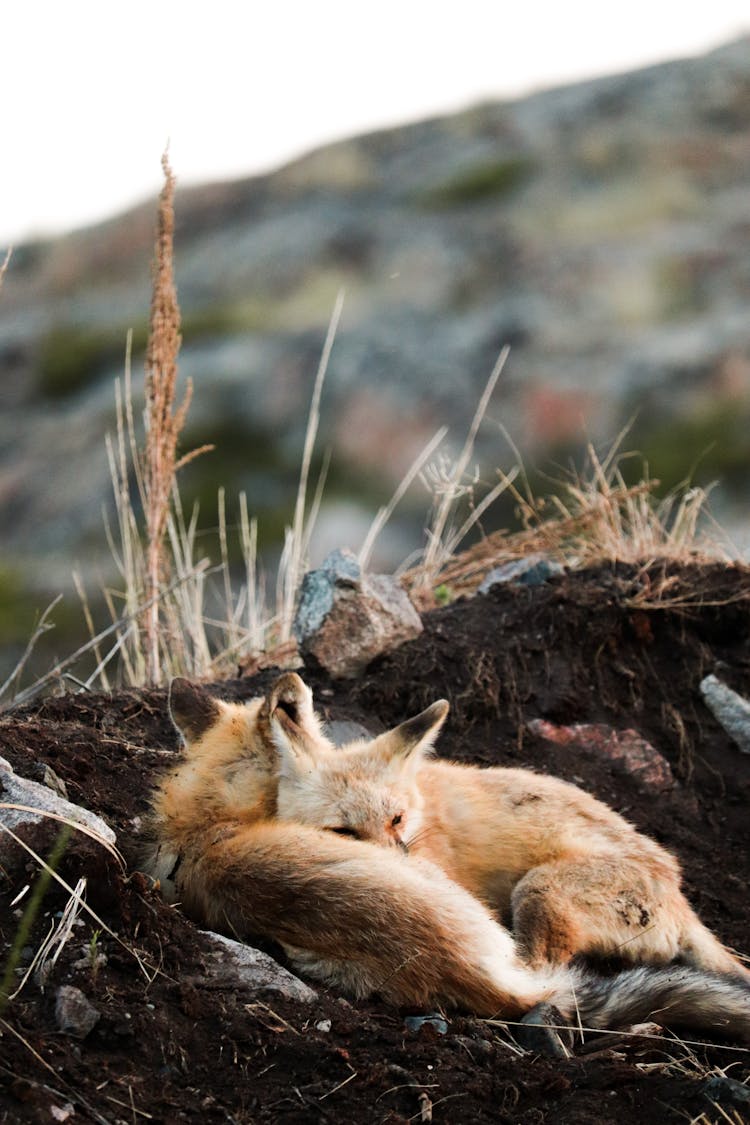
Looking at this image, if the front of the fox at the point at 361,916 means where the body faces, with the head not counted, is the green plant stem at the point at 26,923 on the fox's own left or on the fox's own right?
on the fox's own left

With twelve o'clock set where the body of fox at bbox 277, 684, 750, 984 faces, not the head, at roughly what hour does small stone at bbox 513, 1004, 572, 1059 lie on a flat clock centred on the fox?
The small stone is roughly at 9 o'clock from the fox.

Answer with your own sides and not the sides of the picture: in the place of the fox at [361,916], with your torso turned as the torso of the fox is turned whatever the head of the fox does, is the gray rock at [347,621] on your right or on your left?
on your right

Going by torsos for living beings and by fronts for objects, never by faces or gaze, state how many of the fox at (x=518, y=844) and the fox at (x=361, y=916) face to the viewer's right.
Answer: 0

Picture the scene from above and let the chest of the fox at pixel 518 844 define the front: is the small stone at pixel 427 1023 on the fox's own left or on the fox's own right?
on the fox's own left

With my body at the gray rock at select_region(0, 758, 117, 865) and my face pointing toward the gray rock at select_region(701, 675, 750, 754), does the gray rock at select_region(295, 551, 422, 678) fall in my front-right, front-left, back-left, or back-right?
front-left

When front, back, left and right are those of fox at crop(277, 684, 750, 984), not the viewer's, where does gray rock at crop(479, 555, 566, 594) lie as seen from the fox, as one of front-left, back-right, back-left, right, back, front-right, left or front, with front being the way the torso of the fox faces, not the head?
right

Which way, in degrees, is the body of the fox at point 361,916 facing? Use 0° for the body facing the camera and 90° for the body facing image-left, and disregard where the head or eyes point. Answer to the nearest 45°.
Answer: approximately 135°

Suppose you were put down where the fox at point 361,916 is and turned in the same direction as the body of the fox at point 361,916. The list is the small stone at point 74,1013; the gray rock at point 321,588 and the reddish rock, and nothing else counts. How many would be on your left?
1

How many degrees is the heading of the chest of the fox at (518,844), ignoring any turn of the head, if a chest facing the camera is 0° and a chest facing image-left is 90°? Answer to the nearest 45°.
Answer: approximately 90°
